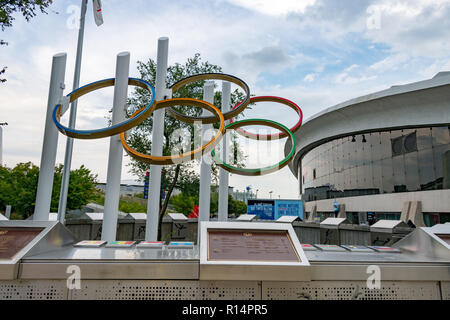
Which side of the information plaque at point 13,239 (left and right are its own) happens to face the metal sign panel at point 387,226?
left

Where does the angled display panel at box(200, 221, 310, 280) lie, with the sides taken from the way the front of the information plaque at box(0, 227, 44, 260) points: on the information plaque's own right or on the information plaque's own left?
on the information plaque's own left

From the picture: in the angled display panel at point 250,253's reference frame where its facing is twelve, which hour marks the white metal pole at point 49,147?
The white metal pole is roughly at 4 o'clock from the angled display panel.

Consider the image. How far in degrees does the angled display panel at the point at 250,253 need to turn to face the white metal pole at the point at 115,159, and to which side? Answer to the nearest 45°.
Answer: approximately 135° to its right

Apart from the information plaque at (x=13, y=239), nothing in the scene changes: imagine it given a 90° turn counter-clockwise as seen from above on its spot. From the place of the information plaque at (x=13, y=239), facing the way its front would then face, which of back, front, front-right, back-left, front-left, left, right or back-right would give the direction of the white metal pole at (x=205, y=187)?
front-left

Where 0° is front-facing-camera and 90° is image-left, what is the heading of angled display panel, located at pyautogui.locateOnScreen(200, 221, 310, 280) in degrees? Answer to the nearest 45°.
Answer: approximately 0°

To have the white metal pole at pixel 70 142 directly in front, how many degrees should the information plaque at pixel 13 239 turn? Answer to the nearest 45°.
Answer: approximately 180°

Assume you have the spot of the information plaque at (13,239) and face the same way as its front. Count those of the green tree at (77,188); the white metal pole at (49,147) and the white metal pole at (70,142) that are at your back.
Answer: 3

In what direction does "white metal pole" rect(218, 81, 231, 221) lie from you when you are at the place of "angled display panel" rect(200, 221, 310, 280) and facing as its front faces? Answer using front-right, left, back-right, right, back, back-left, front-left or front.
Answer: back

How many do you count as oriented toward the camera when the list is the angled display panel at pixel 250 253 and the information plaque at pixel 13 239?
2

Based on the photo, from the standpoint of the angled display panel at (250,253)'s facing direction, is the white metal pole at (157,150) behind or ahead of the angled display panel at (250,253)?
behind

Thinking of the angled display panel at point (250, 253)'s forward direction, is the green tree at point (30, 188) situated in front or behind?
behind
